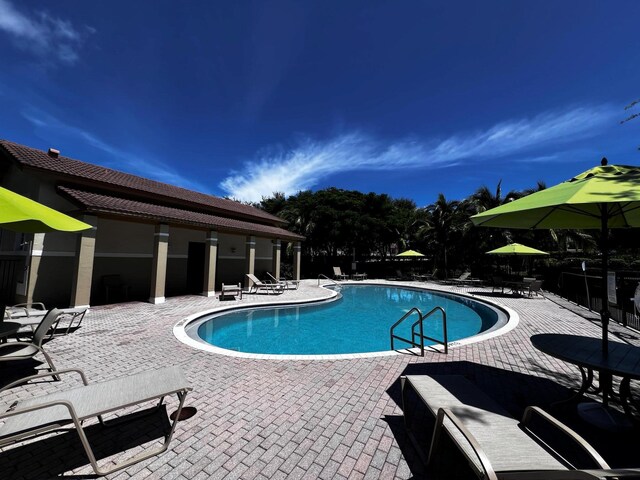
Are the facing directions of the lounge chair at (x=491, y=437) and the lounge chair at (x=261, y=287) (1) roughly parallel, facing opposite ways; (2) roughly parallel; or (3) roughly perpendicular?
roughly perpendicular

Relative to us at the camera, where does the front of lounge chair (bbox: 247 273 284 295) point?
facing to the right of the viewer

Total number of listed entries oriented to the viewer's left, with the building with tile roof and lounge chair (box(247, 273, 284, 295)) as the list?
0

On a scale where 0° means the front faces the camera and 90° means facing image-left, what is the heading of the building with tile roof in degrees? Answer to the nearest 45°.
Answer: approximately 315°

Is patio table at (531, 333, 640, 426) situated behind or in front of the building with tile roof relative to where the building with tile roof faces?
in front
